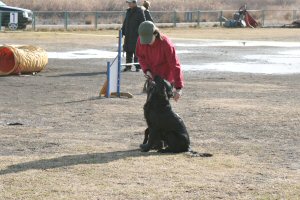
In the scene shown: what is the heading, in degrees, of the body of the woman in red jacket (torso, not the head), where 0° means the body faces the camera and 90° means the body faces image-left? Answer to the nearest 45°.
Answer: approximately 45°

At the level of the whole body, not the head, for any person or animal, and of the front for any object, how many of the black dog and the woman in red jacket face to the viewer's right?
0

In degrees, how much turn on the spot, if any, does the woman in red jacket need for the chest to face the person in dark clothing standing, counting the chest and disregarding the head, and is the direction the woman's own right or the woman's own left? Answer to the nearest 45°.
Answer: approximately 135° to the woman's own right
